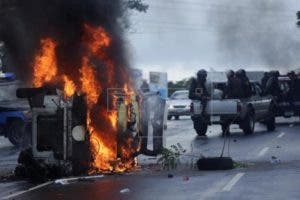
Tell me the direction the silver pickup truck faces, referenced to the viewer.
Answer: facing away from the viewer and to the right of the viewer

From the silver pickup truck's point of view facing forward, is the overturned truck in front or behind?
behind

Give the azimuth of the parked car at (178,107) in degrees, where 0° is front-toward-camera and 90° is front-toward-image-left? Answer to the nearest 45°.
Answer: approximately 0°

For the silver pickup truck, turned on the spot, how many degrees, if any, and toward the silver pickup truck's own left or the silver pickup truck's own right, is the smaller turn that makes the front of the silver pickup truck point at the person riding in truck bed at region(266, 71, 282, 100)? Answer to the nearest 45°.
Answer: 0° — it already faces them

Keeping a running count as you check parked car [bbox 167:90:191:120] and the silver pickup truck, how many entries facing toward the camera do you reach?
1

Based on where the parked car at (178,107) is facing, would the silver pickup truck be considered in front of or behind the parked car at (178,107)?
in front

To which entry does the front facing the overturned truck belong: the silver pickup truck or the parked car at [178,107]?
the parked car

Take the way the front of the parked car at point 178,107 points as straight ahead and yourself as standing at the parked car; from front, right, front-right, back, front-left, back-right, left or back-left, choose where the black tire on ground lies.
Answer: front

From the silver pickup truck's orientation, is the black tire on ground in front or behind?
behind

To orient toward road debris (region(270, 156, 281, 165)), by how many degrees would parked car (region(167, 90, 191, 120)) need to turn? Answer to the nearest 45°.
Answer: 0° — it already faces it

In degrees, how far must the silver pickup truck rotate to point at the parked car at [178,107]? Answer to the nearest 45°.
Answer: approximately 45° to its left
